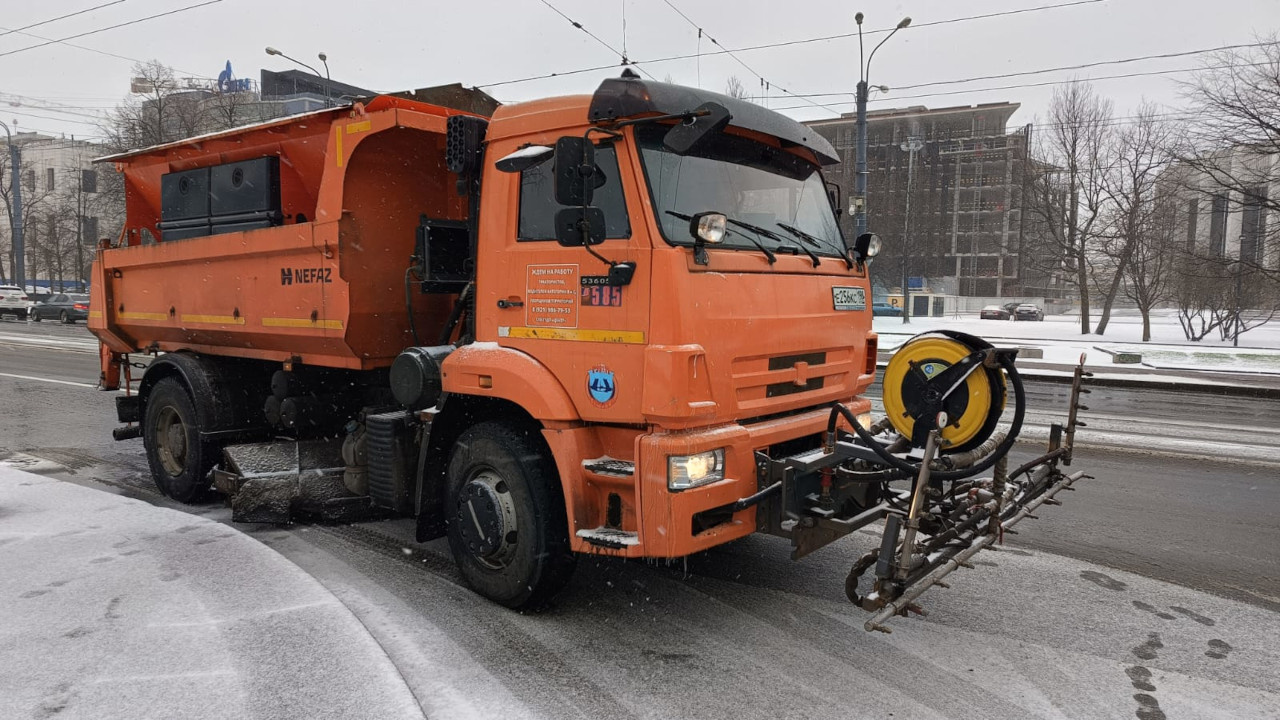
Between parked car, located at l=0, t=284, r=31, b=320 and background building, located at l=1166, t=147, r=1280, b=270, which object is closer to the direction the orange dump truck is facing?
the background building

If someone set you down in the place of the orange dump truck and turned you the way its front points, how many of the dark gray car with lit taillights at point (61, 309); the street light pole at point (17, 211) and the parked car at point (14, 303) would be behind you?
3

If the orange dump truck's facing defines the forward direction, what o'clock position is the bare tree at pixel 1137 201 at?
The bare tree is roughly at 9 o'clock from the orange dump truck.

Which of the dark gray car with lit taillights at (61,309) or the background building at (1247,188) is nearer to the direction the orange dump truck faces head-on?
the background building

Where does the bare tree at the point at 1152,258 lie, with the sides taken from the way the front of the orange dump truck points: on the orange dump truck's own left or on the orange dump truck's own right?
on the orange dump truck's own left

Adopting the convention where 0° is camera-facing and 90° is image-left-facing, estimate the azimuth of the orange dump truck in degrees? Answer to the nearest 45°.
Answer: approximately 315°

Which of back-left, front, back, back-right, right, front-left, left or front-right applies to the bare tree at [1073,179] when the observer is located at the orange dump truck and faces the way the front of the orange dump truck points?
left

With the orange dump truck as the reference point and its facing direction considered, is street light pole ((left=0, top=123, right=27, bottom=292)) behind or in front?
behind

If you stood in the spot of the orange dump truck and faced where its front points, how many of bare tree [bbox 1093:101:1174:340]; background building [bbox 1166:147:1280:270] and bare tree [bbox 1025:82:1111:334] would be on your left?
3

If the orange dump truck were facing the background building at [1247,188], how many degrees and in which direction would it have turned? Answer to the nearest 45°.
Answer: approximately 90° to its left
